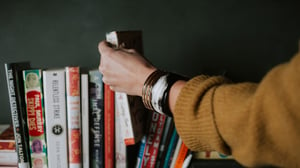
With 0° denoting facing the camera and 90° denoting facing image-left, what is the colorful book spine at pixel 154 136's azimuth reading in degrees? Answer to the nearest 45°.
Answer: approximately 0°

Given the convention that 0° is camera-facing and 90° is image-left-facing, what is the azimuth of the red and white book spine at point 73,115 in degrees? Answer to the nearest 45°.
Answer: approximately 0°
